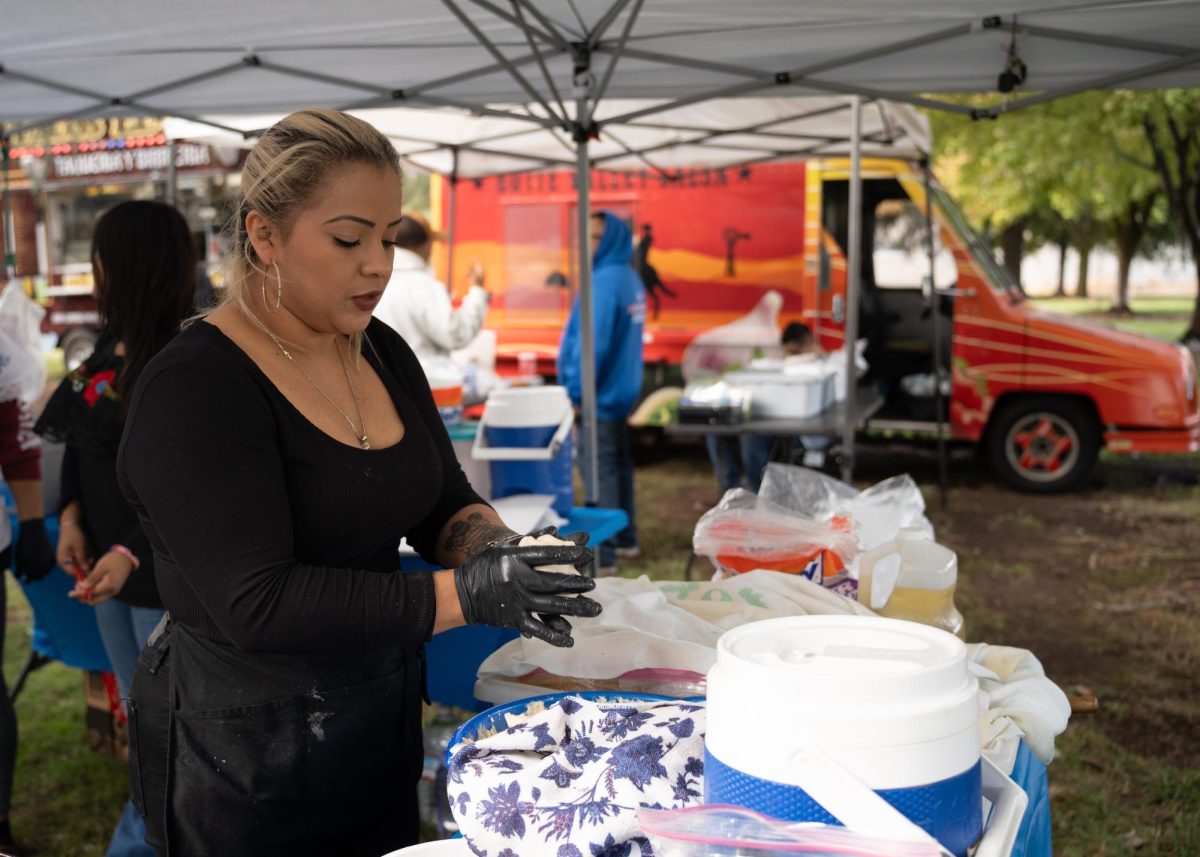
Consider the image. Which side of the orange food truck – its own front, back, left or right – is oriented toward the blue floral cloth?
right

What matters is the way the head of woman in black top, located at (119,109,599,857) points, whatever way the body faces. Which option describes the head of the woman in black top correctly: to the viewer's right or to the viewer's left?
to the viewer's right

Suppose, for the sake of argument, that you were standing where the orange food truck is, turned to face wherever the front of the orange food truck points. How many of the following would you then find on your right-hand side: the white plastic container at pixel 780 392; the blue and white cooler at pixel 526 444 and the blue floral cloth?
3

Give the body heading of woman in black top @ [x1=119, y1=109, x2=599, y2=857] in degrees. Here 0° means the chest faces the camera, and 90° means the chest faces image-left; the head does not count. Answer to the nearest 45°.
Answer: approximately 315°

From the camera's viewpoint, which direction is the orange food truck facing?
to the viewer's right

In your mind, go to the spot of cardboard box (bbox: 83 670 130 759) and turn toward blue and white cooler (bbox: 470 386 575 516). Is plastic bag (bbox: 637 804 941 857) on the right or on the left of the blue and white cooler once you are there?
right

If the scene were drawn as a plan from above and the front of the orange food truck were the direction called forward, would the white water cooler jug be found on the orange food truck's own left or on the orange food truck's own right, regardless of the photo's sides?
on the orange food truck's own right

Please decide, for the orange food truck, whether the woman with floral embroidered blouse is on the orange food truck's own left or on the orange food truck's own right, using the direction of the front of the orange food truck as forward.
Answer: on the orange food truck's own right
